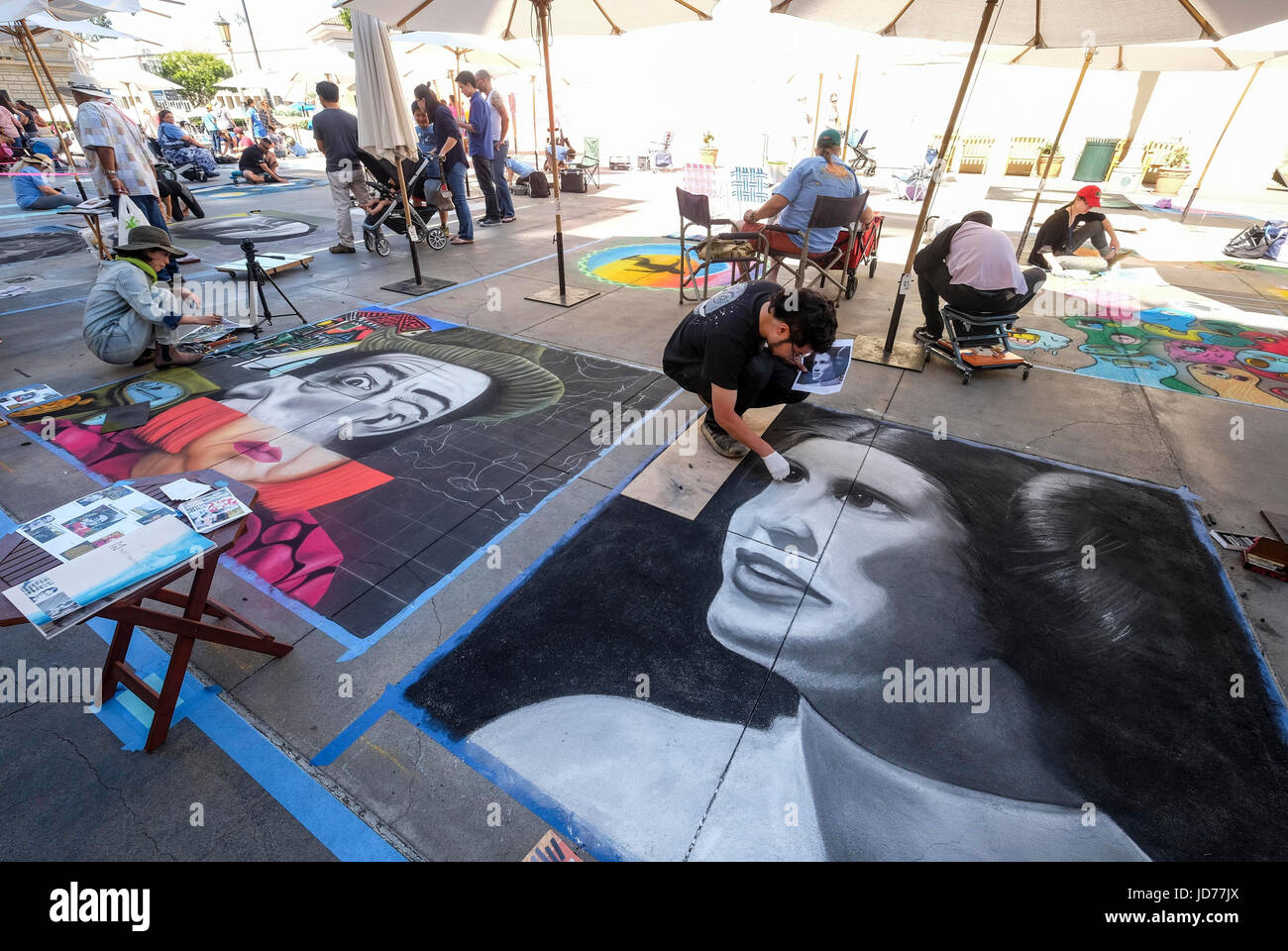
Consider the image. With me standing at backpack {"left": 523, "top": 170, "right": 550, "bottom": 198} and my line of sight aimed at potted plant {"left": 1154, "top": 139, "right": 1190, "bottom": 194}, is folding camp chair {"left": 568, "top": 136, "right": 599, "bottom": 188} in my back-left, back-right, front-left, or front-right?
front-left

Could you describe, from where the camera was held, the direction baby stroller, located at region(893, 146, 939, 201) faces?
facing to the left of the viewer

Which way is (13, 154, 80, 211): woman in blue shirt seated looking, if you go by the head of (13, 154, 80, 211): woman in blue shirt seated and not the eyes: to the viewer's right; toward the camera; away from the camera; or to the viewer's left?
to the viewer's right

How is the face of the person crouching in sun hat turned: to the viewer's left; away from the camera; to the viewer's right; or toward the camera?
to the viewer's right

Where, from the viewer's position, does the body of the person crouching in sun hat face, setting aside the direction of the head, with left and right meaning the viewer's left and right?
facing to the right of the viewer

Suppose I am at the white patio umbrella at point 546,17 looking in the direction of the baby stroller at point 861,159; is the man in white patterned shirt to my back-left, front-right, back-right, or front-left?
back-left

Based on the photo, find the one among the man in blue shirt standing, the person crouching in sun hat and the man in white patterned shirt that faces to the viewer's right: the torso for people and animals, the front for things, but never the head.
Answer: the person crouching in sun hat

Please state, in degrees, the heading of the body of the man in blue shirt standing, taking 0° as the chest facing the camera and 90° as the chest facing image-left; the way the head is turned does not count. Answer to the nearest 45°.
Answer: approximately 90°

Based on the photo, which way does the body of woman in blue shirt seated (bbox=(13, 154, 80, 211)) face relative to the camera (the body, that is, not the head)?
to the viewer's right

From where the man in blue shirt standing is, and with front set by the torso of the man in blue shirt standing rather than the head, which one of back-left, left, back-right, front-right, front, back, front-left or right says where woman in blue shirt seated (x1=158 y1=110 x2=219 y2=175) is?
front-right

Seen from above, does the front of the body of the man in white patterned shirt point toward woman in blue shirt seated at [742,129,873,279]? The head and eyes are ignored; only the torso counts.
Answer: no
